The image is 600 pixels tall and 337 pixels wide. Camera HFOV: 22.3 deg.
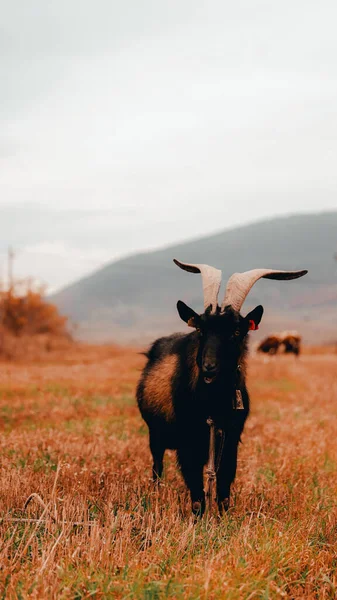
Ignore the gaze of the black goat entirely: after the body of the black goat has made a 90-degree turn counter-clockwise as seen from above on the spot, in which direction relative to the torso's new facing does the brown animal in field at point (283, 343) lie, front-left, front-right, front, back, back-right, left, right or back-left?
front-left

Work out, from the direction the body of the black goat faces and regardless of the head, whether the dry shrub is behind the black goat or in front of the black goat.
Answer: behind

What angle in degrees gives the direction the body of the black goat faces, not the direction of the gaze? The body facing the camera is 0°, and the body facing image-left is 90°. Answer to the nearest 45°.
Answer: approximately 315°
